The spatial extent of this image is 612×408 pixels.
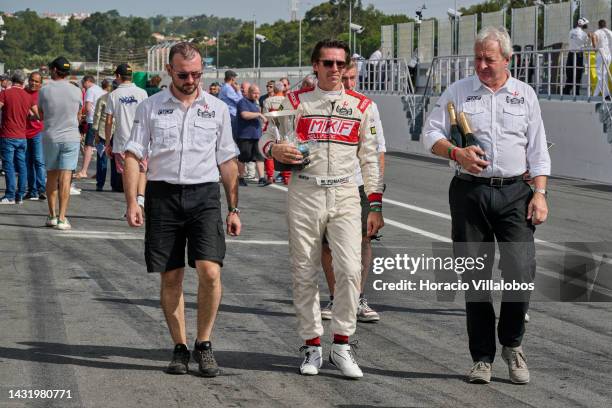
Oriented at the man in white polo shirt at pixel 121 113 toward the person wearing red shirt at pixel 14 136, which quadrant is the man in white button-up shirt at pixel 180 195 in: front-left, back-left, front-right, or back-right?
back-left

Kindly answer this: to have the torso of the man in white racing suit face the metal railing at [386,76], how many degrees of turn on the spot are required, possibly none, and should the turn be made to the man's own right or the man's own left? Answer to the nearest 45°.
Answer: approximately 180°

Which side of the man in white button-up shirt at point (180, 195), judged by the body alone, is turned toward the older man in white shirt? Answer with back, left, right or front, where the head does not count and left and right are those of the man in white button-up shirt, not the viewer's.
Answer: left

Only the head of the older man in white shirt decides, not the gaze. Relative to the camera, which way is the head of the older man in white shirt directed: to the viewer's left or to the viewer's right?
to the viewer's left
